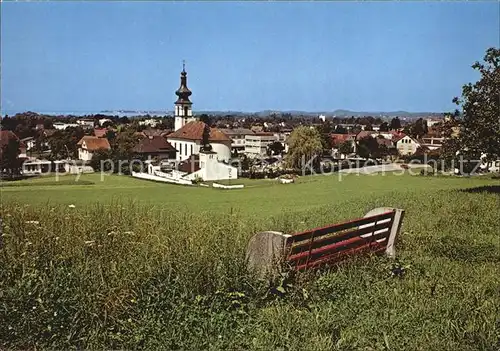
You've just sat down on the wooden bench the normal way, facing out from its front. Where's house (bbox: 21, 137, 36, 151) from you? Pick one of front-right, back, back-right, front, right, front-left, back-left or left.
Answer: front

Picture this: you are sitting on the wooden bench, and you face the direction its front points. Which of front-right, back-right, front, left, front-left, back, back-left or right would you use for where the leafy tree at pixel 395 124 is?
front-right

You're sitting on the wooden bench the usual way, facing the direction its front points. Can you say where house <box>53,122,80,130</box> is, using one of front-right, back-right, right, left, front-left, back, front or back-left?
front

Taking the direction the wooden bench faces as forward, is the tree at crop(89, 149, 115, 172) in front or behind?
in front

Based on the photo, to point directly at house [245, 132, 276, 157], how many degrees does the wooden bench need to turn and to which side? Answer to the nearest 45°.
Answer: approximately 45° to its right

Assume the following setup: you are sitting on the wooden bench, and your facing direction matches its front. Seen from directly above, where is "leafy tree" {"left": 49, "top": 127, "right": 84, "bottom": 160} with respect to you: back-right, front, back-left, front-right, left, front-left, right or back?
front

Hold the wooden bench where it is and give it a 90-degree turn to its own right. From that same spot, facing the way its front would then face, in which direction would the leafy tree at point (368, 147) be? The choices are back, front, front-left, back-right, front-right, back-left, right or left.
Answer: front-left

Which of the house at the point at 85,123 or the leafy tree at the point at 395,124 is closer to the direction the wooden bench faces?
the house

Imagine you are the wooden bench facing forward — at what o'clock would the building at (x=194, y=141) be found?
The building is roughly at 1 o'clock from the wooden bench.

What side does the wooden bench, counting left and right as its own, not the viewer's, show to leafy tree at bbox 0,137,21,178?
front

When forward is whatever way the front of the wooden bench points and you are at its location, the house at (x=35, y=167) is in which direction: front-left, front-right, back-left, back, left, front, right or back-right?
front

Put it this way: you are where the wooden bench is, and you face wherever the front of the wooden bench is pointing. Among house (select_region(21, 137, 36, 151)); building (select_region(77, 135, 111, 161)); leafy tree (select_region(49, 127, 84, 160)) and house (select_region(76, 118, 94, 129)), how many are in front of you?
4

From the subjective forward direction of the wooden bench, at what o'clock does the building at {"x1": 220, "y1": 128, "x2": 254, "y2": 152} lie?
The building is roughly at 1 o'clock from the wooden bench.

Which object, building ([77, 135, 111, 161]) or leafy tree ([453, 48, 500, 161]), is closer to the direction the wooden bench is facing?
the building

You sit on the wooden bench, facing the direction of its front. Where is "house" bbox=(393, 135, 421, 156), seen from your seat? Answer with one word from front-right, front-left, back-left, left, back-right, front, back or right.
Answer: front-right

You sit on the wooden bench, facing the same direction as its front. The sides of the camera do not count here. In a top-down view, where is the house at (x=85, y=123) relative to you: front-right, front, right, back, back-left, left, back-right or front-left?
front

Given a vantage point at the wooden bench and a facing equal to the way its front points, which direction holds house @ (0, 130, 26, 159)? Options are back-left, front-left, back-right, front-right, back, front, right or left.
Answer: front

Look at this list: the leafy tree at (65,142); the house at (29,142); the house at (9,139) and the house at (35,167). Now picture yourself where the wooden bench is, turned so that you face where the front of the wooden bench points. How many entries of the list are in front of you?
4

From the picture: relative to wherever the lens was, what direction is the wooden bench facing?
facing away from the viewer and to the left of the viewer
